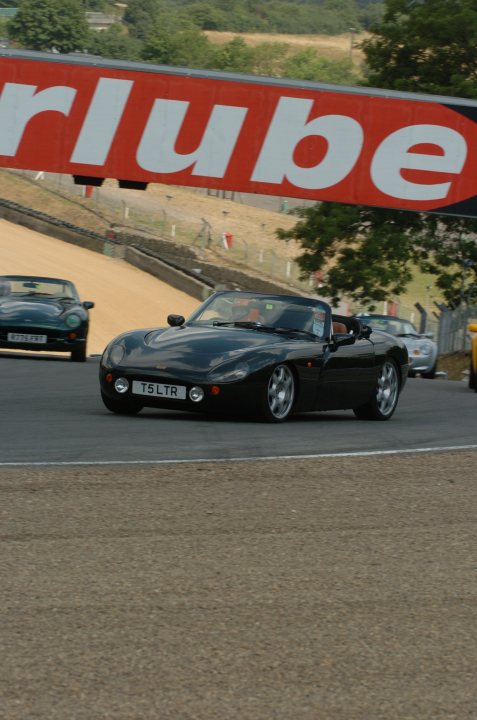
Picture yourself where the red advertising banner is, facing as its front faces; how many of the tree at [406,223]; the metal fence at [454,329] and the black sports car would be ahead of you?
1

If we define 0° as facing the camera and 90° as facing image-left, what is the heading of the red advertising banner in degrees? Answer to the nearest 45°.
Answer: approximately 0°

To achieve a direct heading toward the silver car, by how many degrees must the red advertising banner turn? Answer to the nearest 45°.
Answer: approximately 45° to its left

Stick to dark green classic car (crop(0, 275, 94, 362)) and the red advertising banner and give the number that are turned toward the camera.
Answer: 2

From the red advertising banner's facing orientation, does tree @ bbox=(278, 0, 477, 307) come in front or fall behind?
behind

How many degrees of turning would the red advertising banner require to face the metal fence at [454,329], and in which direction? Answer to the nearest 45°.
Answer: approximately 135° to its left

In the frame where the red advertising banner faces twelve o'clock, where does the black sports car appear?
The black sports car is roughly at 12 o'clock from the red advertising banner.

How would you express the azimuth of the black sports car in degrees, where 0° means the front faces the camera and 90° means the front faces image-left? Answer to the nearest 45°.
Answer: approximately 45°

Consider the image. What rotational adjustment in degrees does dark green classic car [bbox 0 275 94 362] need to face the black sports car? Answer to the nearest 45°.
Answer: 0° — it already faces it

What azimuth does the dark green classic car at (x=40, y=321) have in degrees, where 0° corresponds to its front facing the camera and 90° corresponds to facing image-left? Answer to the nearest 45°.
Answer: approximately 0°

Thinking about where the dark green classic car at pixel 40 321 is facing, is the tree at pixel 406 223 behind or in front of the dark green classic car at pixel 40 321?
behind

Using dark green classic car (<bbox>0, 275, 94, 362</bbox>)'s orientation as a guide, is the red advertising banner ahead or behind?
behind

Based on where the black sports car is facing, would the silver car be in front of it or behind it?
behind
